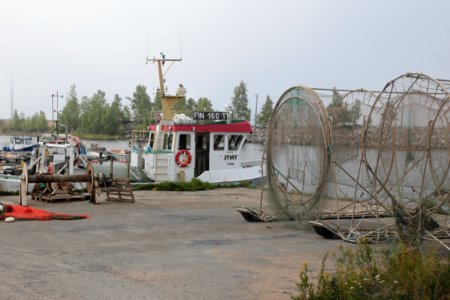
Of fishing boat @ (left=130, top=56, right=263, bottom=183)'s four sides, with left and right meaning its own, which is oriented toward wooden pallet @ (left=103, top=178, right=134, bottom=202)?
right

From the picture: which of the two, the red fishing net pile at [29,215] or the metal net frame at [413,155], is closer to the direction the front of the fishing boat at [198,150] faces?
the metal net frame

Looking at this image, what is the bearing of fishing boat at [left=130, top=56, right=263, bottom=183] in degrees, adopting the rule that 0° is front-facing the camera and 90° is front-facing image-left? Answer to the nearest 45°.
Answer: approximately 270°

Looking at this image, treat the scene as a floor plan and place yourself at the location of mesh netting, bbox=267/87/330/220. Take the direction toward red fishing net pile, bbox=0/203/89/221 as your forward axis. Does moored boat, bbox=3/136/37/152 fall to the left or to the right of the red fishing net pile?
right
